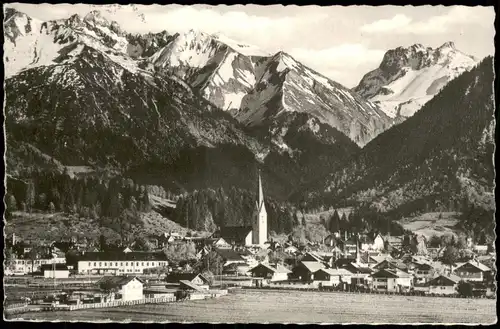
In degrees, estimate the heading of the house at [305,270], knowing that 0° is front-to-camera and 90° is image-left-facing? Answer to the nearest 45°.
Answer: approximately 45°
